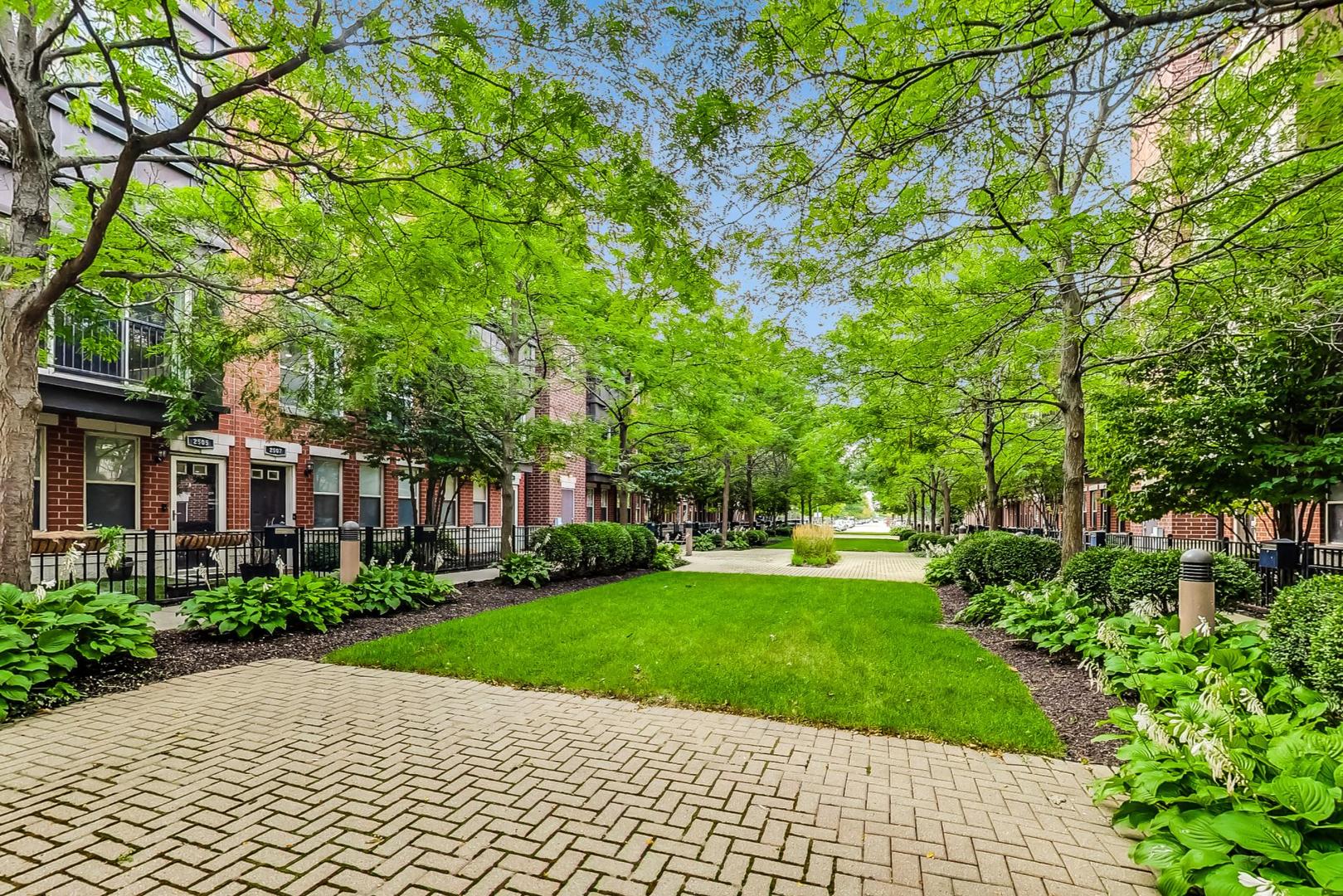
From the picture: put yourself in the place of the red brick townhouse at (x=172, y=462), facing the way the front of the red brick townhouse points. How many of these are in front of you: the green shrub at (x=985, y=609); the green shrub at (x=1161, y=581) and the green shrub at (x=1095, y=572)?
3

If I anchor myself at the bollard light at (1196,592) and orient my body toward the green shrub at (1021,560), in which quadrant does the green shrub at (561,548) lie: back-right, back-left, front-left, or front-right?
front-left

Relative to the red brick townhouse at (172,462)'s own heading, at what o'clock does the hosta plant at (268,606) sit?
The hosta plant is roughly at 1 o'clock from the red brick townhouse.

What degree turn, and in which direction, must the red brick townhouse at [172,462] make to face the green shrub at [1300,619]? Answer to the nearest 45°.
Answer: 0° — it already faces it

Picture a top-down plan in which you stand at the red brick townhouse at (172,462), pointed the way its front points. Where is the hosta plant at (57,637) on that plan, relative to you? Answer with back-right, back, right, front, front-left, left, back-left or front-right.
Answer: front-right

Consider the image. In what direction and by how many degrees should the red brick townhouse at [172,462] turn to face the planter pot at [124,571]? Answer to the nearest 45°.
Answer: approximately 45° to its right

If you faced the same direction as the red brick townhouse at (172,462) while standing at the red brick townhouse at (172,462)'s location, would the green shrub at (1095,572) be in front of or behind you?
in front
